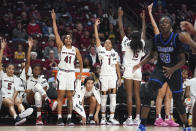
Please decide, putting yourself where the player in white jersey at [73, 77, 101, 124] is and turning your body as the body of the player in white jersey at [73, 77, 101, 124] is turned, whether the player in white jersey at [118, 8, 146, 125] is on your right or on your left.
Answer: on your left

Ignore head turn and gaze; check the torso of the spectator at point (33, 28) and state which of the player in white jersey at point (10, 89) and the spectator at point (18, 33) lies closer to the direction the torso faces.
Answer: the player in white jersey

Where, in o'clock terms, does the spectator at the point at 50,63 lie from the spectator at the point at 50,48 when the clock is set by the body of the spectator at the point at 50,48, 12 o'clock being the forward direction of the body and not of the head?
the spectator at the point at 50,63 is roughly at 12 o'clock from the spectator at the point at 50,48.

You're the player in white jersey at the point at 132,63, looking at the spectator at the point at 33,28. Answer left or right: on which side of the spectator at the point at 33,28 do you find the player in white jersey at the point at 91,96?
left

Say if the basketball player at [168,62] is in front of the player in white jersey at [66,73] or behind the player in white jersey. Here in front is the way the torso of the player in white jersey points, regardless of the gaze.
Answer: in front

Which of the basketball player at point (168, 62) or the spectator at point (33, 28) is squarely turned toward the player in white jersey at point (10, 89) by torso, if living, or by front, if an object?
the spectator

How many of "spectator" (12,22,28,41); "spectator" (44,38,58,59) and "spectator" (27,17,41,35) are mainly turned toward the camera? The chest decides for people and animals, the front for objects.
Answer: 3

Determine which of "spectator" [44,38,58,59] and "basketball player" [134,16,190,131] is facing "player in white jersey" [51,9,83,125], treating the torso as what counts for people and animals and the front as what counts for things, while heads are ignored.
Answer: the spectator

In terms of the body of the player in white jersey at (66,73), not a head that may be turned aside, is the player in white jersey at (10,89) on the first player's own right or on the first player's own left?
on the first player's own right

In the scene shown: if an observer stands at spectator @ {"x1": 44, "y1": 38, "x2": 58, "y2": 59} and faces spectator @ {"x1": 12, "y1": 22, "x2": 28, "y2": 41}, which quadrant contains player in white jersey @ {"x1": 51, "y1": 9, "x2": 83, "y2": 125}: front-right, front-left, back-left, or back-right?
back-left

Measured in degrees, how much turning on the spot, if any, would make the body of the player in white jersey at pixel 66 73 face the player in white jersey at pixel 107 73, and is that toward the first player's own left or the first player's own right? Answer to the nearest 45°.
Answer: approximately 90° to the first player's own left
